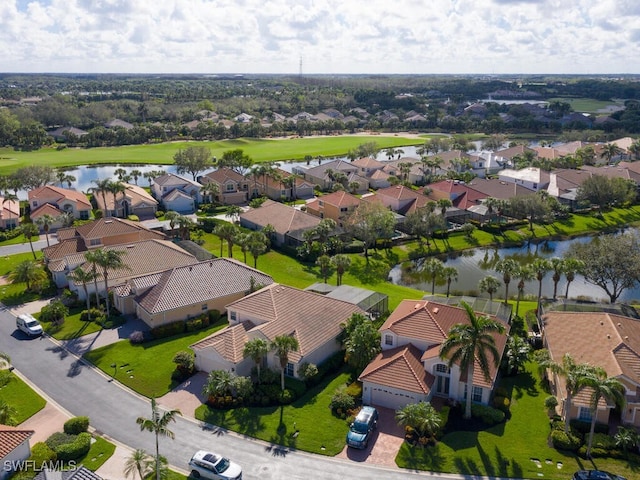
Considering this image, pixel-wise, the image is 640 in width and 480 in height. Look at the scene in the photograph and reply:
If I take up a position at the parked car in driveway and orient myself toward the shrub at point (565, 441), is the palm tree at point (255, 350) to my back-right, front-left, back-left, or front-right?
back-left

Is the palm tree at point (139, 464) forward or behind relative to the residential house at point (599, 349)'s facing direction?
forward

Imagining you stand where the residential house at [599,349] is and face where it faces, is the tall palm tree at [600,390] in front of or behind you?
in front

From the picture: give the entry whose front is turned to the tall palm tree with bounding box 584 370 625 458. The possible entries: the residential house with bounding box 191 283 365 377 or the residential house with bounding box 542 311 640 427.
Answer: the residential house with bounding box 542 311 640 427

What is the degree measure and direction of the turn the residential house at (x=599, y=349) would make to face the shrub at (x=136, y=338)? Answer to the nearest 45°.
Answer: approximately 90° to its right

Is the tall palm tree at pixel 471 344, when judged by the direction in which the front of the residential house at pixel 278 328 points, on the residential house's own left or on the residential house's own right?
on the residential house's own left

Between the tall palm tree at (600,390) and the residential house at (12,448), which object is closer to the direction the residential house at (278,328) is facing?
the residential house

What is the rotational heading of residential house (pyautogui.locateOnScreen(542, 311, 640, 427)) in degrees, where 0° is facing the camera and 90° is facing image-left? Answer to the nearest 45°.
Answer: approximately 0°

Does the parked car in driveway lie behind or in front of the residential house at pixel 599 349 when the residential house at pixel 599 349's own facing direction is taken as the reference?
in front

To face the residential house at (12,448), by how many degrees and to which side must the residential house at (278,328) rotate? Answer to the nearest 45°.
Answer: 0° — it already faces it

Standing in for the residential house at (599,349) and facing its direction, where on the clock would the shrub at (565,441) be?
The shrub is roughly at 12 o'clock from the residential house.

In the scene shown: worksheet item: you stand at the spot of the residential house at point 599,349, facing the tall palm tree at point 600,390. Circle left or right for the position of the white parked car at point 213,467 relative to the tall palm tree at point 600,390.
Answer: right

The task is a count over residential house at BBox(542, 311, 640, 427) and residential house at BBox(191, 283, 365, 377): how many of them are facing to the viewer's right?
0

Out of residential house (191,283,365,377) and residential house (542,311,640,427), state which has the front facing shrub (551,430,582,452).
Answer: residential house (542,311,640,427)

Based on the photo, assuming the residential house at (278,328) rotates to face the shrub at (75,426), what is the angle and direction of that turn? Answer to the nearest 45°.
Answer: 0° — it already faces it

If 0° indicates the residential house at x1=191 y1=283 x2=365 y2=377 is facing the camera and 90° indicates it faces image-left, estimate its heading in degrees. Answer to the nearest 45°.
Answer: approximately 45°
